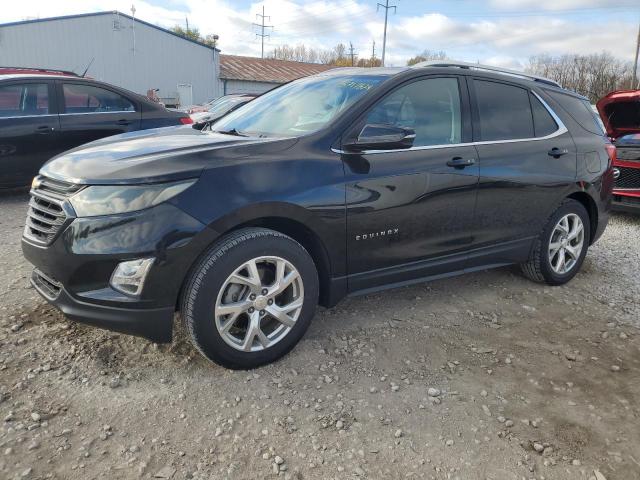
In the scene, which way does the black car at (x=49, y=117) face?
to the viewer's left

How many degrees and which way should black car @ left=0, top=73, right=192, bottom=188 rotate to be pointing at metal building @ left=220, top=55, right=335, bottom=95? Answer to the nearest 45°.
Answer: approximately 90° to its right

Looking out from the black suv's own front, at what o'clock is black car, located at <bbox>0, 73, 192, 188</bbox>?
The black car is roughly at 3 o'clock from the black suv.

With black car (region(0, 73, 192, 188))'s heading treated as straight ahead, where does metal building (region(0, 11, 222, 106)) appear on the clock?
The metal building is roughly at 3 o'clock from the black car.

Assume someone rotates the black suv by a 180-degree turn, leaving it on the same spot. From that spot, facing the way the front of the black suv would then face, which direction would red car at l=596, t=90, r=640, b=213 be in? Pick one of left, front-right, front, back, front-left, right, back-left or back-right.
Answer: front

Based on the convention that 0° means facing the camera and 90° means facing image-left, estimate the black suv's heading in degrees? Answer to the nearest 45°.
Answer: approximately 45°

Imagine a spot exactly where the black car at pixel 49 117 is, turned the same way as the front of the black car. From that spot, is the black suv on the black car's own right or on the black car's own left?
on the black car's own left
